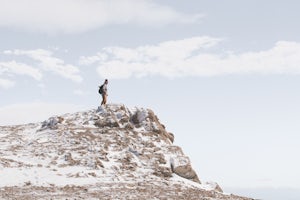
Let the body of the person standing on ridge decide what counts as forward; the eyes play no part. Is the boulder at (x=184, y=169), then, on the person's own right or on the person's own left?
on the person's own right

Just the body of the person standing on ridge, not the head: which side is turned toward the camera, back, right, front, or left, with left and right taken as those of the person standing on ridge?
right
